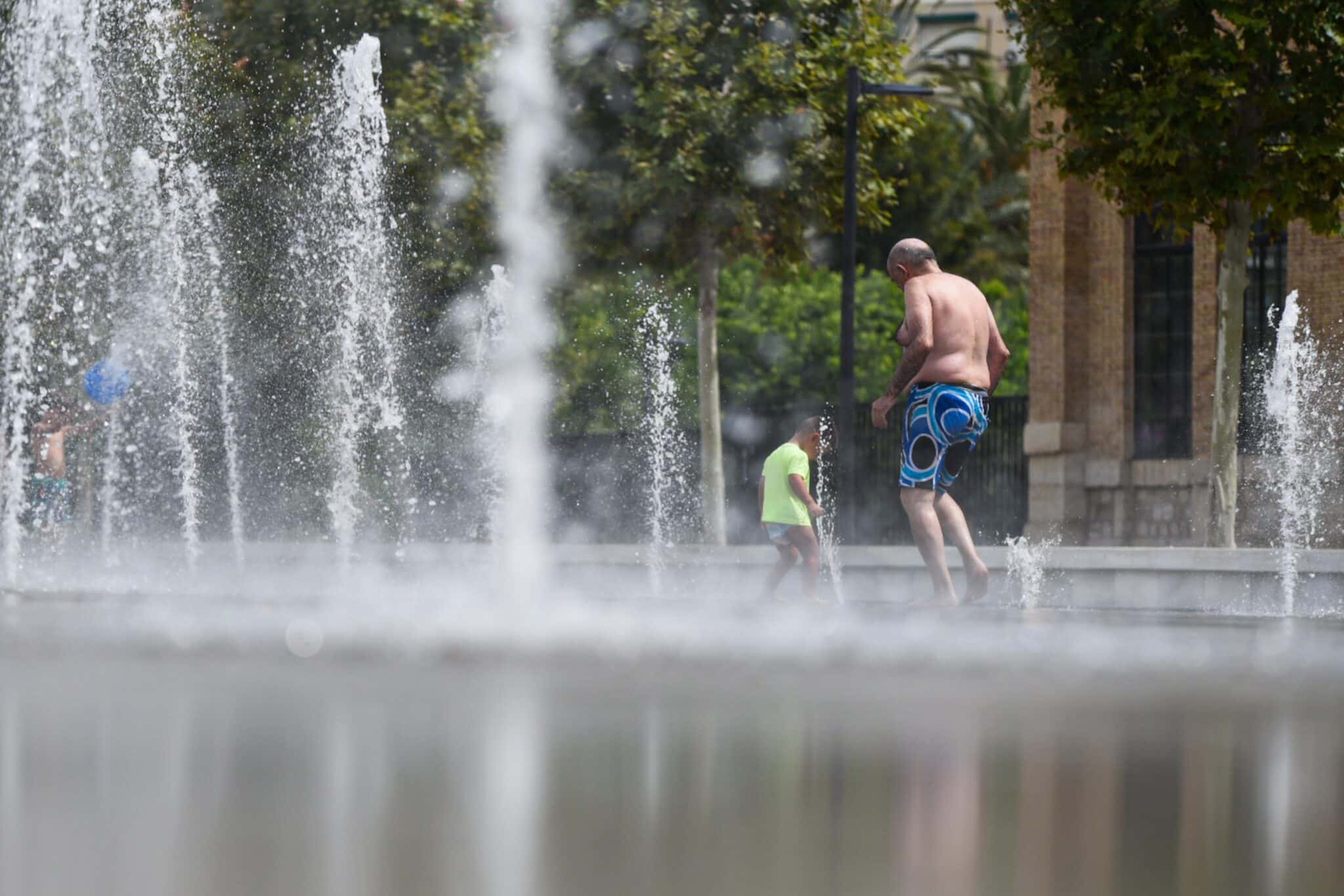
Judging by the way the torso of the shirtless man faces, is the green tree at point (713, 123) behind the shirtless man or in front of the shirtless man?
in front

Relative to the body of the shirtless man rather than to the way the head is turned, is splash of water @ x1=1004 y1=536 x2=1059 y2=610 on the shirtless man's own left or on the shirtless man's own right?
on the shirtless man's own right

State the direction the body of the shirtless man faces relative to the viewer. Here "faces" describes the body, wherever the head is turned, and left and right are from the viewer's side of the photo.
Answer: facing away from the viewer and to the left of the viewer

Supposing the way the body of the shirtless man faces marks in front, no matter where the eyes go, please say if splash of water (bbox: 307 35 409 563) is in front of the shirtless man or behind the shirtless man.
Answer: in front
